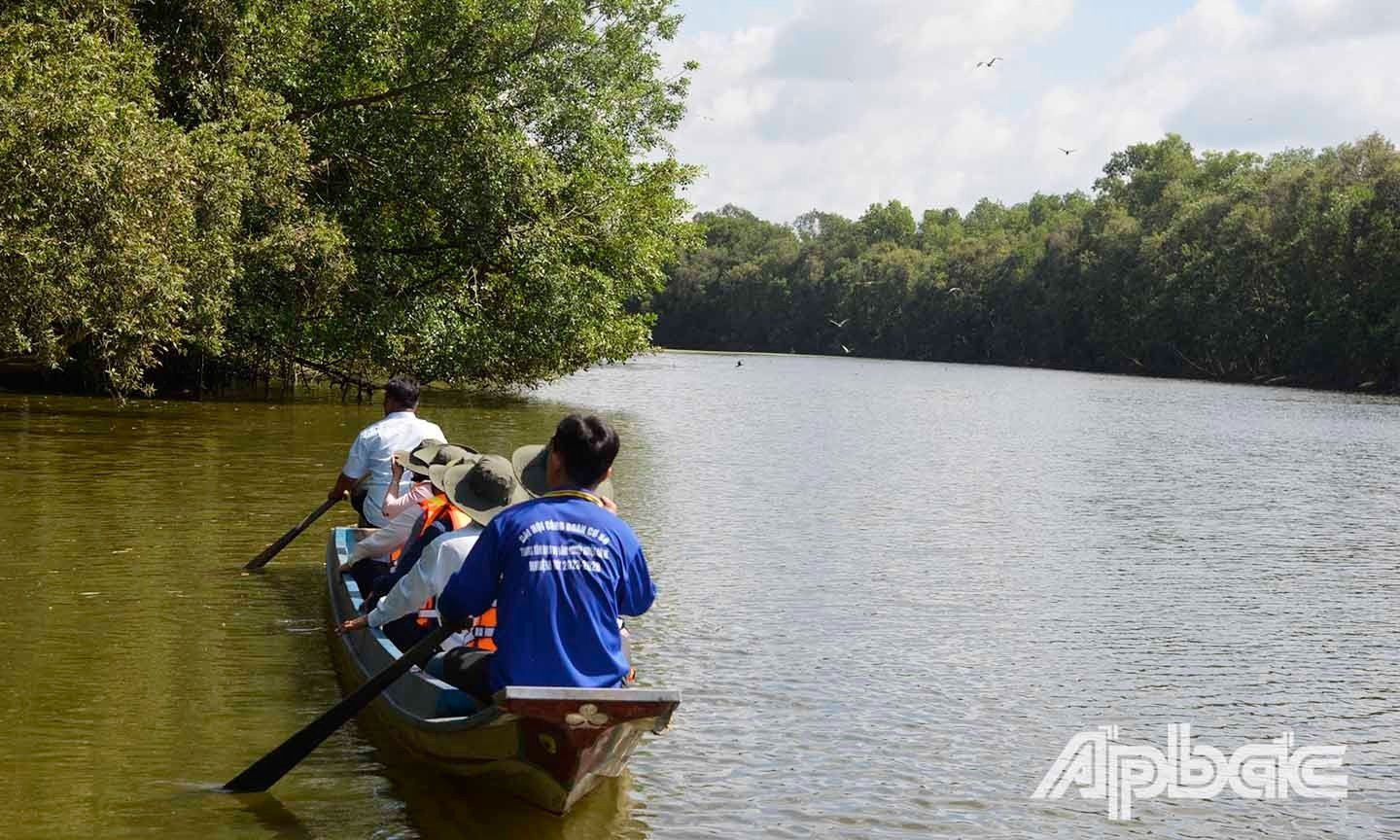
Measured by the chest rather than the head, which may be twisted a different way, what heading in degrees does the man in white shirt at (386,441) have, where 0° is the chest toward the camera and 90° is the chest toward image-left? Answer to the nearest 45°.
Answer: approximately 180°

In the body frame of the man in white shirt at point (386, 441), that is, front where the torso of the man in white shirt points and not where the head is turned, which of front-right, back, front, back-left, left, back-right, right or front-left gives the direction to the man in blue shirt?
back

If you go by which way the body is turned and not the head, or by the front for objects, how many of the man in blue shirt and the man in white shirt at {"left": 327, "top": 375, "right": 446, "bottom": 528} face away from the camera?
2

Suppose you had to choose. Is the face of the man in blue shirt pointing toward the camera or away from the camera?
away from the camera

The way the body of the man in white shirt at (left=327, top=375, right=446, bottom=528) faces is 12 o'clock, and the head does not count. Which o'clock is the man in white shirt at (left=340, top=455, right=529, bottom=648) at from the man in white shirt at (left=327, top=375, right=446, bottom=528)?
the man in white shirt at (left=340, top=455, right=529, bottom=648) is roughly at 6 o'clock from the man in white shirt at (left=327, top=375, right=446, bottom=528).

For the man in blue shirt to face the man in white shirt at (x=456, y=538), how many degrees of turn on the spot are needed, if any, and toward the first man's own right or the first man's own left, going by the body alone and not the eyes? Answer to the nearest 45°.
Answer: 0° — they already face them

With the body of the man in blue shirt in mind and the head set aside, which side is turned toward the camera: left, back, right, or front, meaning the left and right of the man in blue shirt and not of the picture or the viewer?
back

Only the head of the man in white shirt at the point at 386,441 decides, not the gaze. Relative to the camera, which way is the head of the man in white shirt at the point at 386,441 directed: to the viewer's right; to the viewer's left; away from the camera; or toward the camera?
away from the camera
